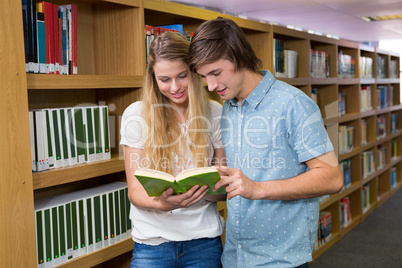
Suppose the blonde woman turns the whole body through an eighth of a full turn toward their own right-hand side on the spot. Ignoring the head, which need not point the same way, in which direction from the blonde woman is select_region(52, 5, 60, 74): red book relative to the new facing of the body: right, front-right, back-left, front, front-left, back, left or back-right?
right

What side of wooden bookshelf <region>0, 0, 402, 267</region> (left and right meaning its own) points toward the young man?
front

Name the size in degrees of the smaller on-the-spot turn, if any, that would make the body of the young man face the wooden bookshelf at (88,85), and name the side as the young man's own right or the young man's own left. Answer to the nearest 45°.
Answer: approximately 90° to the young man's own right

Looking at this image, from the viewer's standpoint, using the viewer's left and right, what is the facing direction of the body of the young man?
facing the viewer and to the left of the viewer

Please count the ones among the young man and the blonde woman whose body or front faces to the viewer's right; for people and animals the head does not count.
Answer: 0

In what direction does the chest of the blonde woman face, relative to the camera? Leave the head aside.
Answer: toward the camera

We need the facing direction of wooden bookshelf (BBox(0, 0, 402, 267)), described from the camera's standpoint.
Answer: facing the viewer and to the right of the viewer

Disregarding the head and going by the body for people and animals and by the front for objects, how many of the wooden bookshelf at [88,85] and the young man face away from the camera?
0

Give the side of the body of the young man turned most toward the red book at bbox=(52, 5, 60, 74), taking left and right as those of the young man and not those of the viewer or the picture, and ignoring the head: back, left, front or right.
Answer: right
